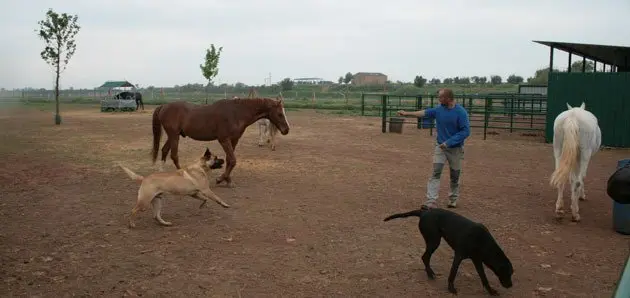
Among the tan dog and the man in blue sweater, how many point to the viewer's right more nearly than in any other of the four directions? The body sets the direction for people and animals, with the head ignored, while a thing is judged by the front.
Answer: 1

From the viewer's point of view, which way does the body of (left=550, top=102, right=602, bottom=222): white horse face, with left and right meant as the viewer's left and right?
facing away from the viewer

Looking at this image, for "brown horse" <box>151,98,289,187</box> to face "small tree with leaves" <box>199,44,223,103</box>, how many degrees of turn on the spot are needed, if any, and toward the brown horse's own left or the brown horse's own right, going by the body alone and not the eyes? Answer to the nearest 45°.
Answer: approximately 90° to the brown horse's own left

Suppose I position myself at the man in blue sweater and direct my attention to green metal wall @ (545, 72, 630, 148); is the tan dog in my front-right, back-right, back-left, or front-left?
back-left

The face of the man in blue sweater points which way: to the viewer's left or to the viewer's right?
to the viewer's left

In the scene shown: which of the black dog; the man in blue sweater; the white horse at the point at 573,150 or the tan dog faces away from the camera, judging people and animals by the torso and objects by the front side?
the white horse

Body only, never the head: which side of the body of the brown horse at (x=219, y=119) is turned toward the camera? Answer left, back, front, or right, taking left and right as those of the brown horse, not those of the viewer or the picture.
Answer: right

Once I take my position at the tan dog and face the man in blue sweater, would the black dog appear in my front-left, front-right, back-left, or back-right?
front-right

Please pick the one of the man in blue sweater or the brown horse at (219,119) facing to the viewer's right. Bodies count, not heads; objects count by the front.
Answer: the brown horse

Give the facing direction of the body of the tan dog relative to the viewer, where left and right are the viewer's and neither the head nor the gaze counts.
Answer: facing to the right of the viewer

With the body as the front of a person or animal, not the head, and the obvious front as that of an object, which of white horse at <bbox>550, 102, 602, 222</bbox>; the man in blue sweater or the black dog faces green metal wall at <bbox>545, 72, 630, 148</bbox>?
the white horse

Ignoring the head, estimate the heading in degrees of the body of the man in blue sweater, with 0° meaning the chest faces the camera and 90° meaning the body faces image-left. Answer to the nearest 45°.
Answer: approximately 45°

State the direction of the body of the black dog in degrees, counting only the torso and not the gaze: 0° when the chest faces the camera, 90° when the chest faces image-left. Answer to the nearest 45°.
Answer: approximately 315°

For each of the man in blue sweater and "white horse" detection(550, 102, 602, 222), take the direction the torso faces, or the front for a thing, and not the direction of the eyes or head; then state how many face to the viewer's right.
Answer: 0

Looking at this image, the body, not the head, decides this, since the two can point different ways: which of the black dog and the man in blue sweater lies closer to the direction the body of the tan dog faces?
the man in blue sweater

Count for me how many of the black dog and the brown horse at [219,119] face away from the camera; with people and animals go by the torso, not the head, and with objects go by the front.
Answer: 0

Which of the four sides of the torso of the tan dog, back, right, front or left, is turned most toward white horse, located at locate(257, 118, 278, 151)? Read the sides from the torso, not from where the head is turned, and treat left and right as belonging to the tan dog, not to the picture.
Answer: left
